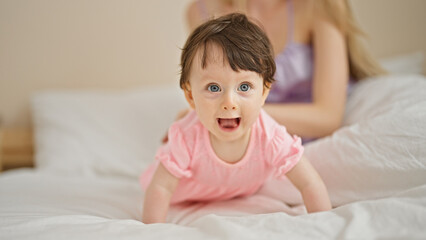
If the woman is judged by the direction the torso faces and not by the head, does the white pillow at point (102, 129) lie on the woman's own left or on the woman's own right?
on the woman's own right

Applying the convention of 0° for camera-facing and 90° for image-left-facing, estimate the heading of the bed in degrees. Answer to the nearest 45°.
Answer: approximately 0°

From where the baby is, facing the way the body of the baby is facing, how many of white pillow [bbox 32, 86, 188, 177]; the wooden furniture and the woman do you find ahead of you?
0

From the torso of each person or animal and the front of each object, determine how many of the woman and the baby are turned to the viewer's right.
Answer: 0

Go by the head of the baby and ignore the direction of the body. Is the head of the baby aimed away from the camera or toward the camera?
toward the camera

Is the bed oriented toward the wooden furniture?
no

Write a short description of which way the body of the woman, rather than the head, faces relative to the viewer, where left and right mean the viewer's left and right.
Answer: facing the viewer and to the left of the viewer

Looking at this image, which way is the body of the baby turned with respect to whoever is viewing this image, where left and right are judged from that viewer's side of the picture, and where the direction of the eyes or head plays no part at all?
facing the viewer
